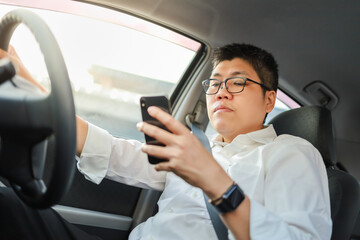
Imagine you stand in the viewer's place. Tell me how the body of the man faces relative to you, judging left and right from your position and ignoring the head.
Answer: facing the viewer and to the left of the viewer

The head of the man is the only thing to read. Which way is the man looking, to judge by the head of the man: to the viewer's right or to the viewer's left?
to the viewer's left
